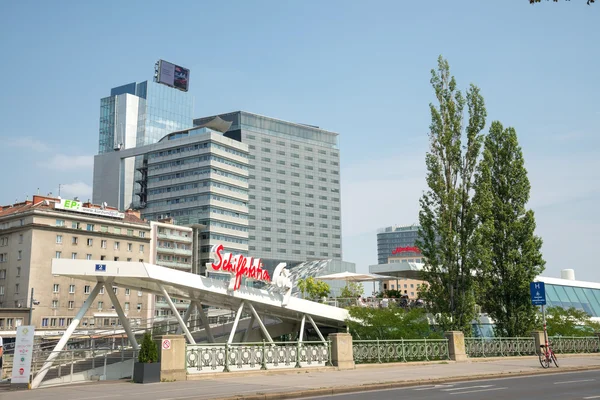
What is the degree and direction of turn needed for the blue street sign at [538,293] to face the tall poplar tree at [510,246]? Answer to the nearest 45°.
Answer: approximately 180°

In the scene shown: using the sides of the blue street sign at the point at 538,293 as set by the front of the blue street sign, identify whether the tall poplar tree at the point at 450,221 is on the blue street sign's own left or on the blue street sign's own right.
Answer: on the blue street sign's own right

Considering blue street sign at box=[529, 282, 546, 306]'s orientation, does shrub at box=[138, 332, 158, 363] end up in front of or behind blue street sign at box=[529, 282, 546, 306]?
in front

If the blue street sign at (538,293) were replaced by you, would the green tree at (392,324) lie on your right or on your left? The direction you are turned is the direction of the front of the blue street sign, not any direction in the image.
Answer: on your right

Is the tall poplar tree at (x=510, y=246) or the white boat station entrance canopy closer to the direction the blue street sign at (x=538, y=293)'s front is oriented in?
the white boat station entrance canopy

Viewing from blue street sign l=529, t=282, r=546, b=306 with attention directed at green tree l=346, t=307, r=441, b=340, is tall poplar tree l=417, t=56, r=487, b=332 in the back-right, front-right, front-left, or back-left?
front-right

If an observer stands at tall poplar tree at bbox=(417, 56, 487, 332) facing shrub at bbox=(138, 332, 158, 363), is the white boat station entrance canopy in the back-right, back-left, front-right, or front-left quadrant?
front-right

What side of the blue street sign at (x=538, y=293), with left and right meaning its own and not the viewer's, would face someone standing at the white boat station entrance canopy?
right

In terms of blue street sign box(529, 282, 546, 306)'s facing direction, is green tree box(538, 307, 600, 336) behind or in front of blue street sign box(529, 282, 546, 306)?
behind

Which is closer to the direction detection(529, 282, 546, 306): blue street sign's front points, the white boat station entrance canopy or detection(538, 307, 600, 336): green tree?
the white boat station entrance canopy

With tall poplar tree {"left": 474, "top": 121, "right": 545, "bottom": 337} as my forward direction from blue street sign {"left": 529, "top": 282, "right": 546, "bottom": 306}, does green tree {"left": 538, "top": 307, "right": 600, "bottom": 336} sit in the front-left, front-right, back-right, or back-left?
front-right

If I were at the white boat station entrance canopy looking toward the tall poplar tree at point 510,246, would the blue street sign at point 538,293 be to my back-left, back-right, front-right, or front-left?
front-right

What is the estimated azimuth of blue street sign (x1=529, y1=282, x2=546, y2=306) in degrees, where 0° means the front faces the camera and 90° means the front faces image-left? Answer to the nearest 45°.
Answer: approximately 0°

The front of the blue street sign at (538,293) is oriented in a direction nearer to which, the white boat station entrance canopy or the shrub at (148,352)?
the shrub
